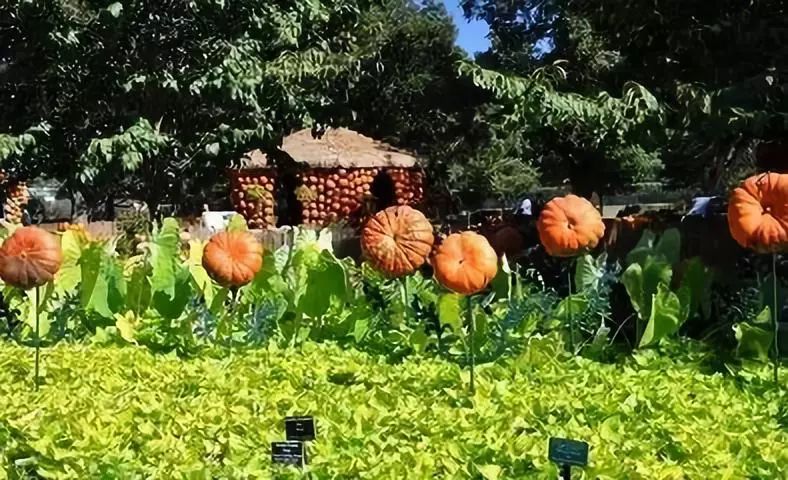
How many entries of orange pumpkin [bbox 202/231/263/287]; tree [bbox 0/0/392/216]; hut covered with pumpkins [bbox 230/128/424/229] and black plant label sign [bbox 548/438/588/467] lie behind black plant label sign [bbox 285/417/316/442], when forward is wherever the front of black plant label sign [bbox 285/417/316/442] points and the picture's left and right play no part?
3

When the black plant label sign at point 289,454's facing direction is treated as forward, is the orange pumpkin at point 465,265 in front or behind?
behind

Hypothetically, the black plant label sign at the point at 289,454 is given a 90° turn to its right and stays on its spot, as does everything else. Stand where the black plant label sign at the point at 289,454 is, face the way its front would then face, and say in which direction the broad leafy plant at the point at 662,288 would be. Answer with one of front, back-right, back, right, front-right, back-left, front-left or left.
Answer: back-right

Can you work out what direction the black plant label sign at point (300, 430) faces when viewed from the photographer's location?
facing the viewer

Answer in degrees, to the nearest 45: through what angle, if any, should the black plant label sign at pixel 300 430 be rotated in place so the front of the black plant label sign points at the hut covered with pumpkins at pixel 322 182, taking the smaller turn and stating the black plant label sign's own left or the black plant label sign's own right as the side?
approximately 180°

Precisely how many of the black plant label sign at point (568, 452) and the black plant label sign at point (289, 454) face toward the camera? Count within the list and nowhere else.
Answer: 2

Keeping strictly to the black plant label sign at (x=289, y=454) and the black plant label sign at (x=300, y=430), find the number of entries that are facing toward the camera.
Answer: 2

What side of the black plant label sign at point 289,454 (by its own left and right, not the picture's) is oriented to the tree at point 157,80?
back

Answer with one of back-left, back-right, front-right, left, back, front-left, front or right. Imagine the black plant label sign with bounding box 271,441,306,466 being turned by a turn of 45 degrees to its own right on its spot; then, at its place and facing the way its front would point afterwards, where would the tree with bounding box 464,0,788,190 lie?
back
